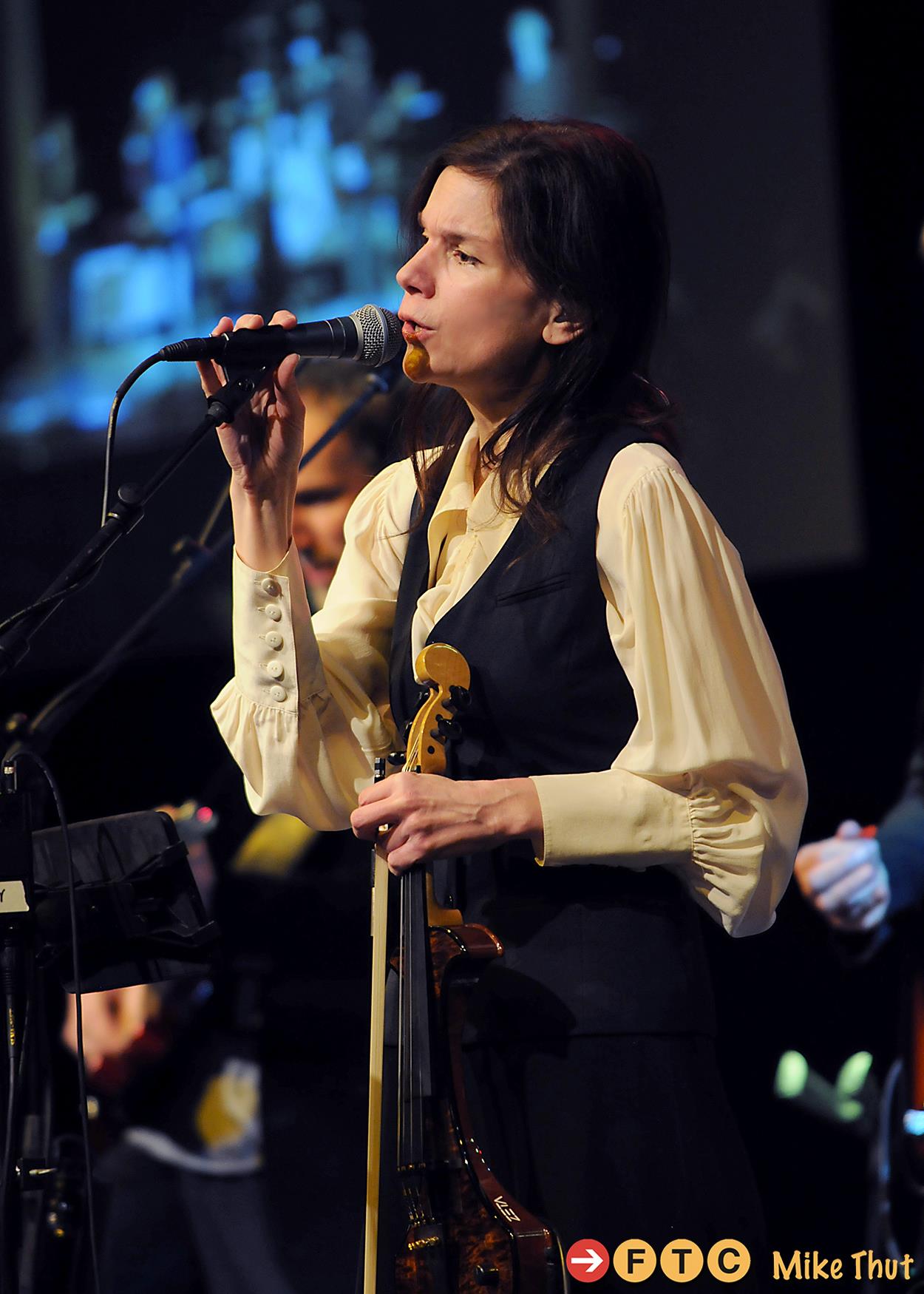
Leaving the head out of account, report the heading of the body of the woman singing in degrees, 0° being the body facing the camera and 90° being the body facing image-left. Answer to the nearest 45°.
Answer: approximately 45°

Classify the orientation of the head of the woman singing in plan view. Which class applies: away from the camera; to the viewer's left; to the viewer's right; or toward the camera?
to the viewer's left
